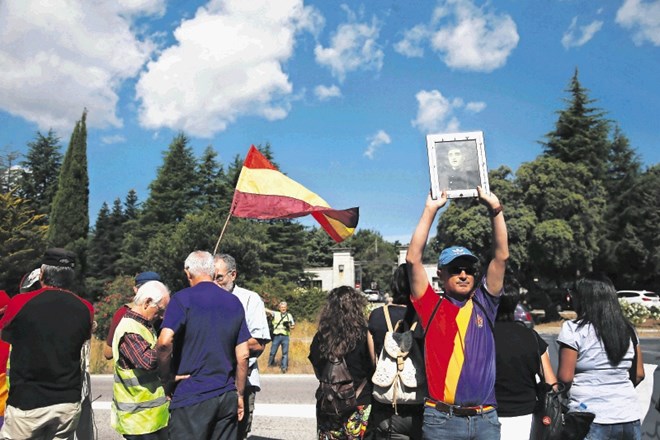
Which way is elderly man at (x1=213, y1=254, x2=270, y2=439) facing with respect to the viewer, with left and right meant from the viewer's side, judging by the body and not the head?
facing to the left of the viewer

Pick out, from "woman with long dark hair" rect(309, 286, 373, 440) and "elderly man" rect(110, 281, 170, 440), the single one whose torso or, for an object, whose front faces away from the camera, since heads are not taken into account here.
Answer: the woman with long dark hair

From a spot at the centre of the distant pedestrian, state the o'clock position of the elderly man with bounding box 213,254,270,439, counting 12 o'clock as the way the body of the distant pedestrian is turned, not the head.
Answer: The elderly man is roughly at 12 o'clock from the distant pedestrian.

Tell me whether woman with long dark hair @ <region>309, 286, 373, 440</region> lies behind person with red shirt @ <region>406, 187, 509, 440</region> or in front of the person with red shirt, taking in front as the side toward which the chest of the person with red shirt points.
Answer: behind

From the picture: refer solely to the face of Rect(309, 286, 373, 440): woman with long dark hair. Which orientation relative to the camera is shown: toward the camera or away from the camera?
away from the camera

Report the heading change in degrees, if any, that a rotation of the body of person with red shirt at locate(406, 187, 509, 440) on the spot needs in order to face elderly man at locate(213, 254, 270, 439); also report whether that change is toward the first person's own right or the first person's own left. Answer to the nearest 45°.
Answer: approximately 135° to the first person's own right

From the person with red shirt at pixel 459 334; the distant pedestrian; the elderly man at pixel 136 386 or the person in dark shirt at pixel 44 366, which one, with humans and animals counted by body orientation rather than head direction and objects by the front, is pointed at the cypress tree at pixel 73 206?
the person in dark shirt

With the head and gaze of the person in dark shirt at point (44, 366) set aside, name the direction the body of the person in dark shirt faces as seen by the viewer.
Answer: away from the camera

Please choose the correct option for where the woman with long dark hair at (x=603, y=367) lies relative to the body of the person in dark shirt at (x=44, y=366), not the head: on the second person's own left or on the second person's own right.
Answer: on the second person's own right

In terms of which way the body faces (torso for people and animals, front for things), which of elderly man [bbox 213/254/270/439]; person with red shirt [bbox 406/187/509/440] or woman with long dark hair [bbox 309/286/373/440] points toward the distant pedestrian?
the woman with long dark hair

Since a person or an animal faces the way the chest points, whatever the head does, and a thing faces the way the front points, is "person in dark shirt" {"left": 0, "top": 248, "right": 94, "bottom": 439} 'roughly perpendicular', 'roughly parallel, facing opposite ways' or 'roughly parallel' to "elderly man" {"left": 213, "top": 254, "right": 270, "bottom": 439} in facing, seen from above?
roughly perpendicular

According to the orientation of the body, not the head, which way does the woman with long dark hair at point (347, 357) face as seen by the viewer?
away from the camera

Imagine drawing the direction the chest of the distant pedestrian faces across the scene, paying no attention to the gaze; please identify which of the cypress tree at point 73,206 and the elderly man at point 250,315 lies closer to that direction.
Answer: the elderly man
